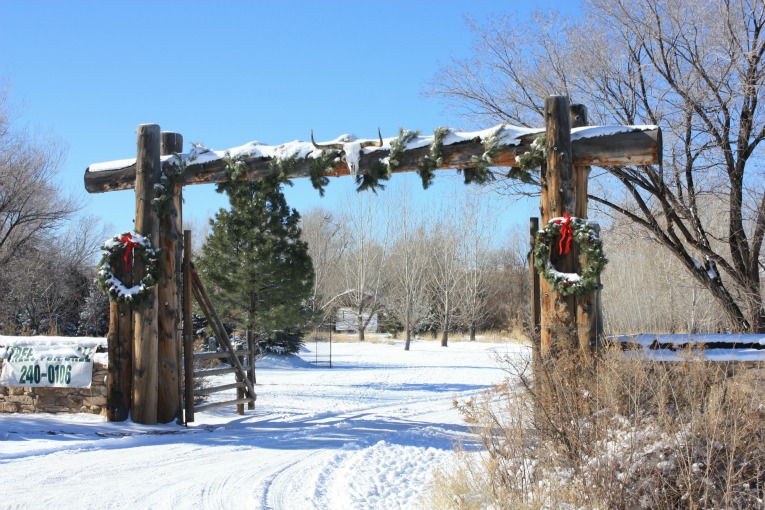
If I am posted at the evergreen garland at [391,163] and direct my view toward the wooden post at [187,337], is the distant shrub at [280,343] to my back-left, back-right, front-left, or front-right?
front-right

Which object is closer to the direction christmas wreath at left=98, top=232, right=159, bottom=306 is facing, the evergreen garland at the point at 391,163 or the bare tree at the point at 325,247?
the evergreen garland

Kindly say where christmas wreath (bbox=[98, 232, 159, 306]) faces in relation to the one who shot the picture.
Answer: facing the viewer

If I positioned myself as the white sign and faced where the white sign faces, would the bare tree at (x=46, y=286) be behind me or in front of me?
behind

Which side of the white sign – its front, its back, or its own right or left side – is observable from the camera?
front

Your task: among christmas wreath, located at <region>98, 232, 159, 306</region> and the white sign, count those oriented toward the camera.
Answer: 2

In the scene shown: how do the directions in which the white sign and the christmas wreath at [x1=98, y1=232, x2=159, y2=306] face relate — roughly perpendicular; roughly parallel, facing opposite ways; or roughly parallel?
roughly parallel

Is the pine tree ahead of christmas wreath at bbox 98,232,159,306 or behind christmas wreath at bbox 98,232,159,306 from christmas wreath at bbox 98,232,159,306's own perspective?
behind
